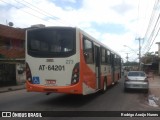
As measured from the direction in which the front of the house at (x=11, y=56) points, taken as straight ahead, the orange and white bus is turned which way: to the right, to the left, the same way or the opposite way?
to the left

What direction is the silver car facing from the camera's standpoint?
away from the camera

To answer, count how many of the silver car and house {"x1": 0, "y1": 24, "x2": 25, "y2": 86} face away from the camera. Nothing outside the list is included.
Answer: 1

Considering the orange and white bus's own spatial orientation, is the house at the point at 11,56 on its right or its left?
on its left

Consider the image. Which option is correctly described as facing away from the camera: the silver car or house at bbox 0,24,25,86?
the silver car

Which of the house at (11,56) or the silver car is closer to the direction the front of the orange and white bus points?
the silver car

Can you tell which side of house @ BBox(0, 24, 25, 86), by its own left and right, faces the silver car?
front

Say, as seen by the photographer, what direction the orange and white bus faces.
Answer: facing away from the viewer and to the right of the viewer
